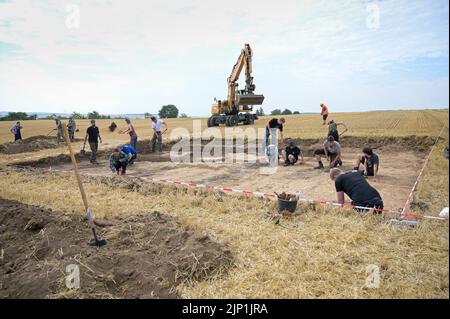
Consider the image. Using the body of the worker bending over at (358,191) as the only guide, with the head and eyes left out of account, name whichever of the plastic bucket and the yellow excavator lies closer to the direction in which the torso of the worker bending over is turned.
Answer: the yellow excavator

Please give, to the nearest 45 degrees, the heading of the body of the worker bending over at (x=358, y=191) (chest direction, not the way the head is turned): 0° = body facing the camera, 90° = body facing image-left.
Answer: approximately 135°

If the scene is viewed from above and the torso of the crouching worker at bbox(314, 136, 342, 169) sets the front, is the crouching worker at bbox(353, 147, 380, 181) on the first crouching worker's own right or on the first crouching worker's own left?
on the first crouching worker's own left

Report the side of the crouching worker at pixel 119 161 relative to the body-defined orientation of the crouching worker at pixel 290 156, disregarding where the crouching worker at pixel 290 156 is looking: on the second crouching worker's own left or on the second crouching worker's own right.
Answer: on the second crouching worker's own right

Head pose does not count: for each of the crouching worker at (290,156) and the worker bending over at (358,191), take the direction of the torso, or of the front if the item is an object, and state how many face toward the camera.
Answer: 1

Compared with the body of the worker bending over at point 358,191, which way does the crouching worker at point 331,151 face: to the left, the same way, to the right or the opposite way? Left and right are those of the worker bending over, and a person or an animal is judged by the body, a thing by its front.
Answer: to the left

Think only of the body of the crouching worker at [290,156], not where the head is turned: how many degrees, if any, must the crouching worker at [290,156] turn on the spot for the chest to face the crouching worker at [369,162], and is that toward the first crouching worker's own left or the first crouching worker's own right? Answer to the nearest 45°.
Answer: approximately 45° to the first crouching worker's own left

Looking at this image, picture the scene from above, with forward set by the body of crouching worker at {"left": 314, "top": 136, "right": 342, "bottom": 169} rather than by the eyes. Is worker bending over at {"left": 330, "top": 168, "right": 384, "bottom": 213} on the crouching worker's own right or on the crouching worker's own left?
on the crouching worker's own left

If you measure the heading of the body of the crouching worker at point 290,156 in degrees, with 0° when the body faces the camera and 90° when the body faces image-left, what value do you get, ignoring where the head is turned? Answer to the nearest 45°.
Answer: approximately 0°

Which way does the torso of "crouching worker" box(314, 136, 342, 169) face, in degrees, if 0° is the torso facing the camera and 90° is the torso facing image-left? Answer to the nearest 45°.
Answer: approximately 45°
